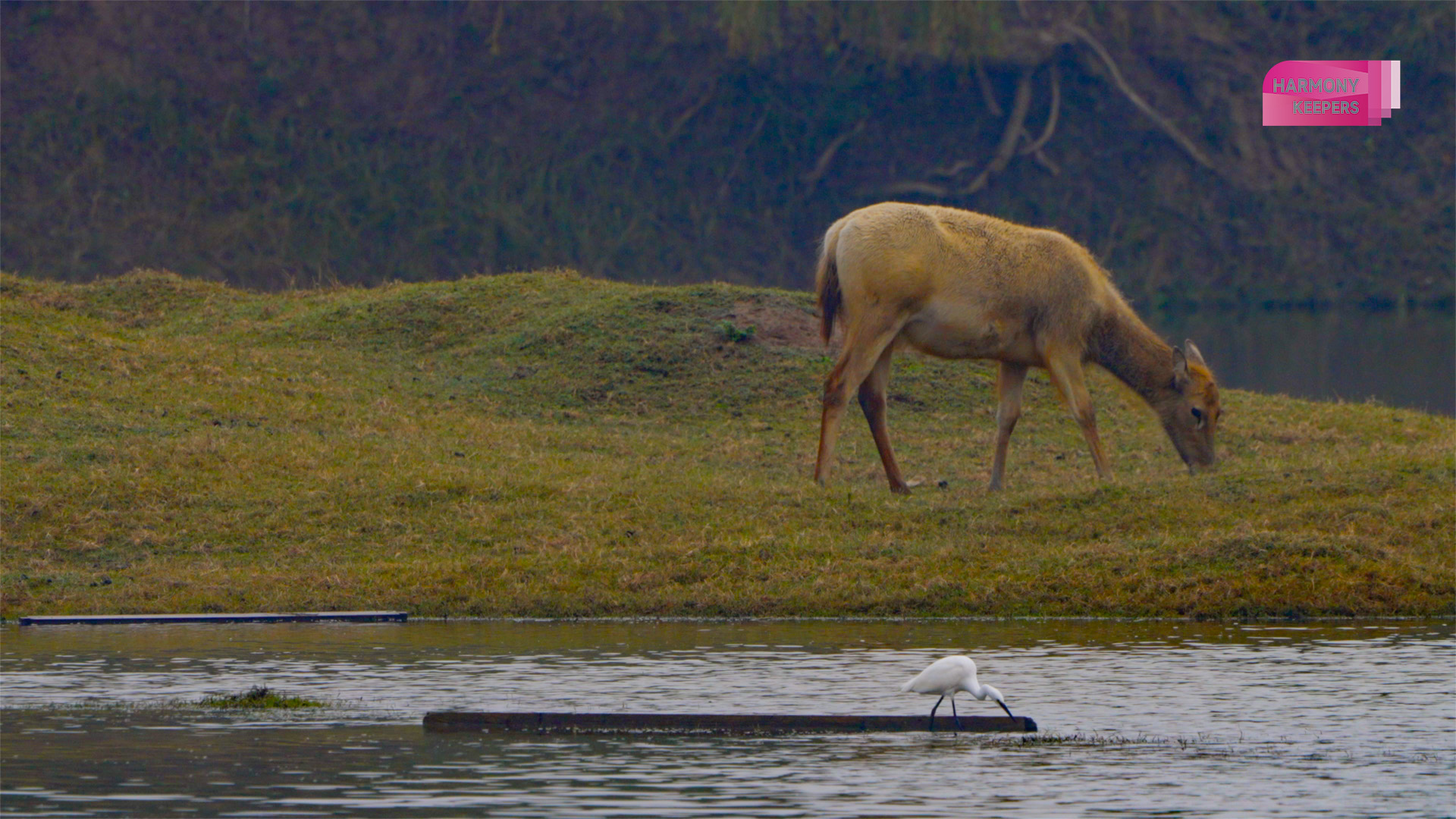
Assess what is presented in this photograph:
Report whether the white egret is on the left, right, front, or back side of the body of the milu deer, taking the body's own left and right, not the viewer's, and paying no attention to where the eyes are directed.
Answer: right

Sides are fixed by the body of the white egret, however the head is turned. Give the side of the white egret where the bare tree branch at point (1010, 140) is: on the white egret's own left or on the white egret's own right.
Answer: on the white egret's own left

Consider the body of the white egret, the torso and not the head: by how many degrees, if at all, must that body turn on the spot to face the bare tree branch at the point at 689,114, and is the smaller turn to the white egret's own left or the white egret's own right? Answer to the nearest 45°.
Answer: approximately 90° to the white egret's own left

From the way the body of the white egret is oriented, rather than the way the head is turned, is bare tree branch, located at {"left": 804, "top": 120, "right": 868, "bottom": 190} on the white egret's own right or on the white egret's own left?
on the white egret's own left

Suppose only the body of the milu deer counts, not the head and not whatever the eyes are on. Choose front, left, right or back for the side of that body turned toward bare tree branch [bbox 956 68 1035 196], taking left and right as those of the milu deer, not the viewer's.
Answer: left

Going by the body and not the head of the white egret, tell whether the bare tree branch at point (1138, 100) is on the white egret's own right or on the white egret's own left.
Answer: on the white egret's own left

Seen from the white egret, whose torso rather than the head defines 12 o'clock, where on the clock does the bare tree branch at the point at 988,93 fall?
The bare tree branch is roughly at 9 o'clock from the white egret.

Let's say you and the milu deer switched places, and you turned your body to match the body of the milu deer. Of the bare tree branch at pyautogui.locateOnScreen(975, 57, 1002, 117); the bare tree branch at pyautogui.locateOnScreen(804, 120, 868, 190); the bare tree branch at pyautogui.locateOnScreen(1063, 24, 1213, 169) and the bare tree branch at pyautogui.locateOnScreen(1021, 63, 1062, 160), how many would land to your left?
4

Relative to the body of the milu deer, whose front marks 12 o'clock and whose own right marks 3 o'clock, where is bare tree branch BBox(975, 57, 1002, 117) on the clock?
The bare tree branch is roughly at 9 o'clock from the milu deer.

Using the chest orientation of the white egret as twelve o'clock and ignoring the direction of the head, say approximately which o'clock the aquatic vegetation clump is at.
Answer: The aquatic vegetation clump is roughly at 6 o'clock from the white egret.

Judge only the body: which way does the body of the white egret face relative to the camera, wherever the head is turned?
to the viewer's right

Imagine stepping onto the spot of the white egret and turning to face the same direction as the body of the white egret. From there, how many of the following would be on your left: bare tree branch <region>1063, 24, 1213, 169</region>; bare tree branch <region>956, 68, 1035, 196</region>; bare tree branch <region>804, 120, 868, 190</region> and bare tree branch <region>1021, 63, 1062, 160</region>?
4

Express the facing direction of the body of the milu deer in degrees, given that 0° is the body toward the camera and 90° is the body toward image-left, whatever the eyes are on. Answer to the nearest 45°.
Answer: approximately 270°

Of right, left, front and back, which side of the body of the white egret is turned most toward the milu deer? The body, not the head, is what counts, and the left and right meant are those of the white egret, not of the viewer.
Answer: left

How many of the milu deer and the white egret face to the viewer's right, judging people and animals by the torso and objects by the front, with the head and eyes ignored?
2
